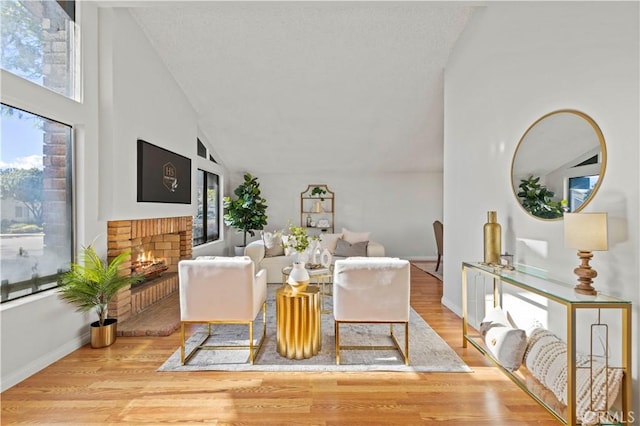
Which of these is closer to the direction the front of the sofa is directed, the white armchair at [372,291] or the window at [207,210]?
the white armchair

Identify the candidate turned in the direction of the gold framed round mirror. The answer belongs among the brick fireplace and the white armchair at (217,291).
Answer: the brick fireplace

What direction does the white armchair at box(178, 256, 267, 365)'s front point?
away from the camera

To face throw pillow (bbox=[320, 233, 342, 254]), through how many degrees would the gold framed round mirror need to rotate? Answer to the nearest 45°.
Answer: approximately 90° to its right

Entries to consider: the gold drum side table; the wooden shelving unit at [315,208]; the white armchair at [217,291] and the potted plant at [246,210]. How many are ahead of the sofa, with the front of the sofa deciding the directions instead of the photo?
2

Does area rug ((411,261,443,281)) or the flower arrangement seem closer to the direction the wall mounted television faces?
the flower arrangement

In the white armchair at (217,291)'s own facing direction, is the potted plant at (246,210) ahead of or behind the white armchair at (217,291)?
ahead

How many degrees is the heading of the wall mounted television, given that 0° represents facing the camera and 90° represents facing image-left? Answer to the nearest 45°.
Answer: approximately 315°

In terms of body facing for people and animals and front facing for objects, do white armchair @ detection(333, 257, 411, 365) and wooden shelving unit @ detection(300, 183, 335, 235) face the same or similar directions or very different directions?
very different directions

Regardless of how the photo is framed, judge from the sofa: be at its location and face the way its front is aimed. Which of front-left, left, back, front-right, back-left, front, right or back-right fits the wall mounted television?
front-right

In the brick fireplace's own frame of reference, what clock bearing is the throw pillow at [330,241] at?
The throw pillow is roughly at 10 o'clock from the brick fireplace.

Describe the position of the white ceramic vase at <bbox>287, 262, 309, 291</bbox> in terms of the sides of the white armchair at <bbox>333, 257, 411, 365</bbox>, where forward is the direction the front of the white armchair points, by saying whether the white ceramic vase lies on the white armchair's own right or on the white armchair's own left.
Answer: on the white armchair's own left

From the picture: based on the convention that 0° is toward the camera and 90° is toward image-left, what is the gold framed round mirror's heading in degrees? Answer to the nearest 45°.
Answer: approximately 45°

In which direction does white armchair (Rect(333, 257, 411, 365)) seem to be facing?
away from the camera

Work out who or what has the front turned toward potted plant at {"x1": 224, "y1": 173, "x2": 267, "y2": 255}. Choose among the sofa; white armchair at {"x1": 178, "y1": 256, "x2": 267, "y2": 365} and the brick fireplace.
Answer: the white armchair
